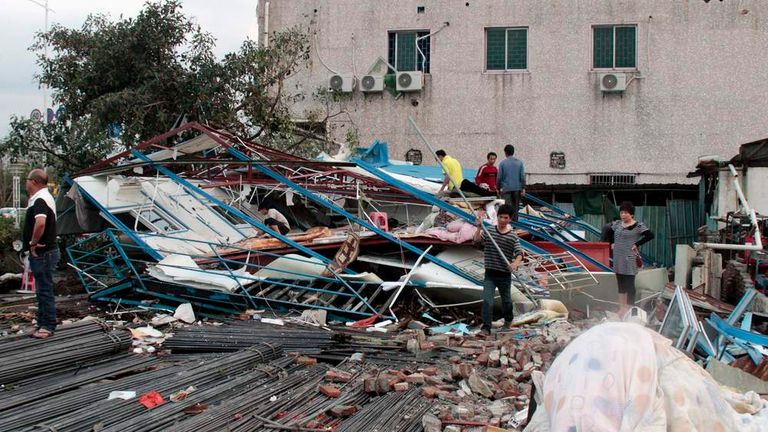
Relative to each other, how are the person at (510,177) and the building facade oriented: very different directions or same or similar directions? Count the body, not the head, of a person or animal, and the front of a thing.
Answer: very different directions

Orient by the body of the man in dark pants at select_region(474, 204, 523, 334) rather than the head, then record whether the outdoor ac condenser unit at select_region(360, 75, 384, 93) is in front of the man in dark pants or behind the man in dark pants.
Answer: behind

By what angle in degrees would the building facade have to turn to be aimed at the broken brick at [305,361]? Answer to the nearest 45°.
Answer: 0° — it already faces it

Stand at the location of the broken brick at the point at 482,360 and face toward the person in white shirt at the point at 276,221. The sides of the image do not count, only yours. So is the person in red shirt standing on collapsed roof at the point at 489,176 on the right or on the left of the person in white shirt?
right

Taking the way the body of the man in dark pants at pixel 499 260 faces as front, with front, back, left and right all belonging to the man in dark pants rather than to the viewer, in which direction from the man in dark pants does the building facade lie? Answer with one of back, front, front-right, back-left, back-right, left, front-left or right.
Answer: back

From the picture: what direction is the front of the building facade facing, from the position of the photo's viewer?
facing the viewer

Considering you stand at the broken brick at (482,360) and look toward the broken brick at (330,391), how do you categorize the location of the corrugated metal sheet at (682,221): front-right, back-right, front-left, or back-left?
back-right

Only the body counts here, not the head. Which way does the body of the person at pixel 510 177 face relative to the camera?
away from the camera

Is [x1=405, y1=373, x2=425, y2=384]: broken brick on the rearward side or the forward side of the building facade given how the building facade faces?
on the forward side

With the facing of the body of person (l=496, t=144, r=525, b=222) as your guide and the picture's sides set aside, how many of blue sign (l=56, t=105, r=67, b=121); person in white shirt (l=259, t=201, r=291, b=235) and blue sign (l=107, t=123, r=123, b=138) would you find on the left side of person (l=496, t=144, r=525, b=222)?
3

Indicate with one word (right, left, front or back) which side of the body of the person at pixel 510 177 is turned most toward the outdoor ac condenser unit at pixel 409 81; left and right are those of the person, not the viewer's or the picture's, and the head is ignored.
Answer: front
